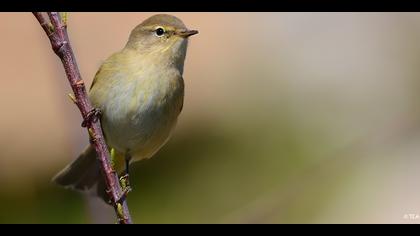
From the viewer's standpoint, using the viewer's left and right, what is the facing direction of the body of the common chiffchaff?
facing the viewer and to the right of the viewer
